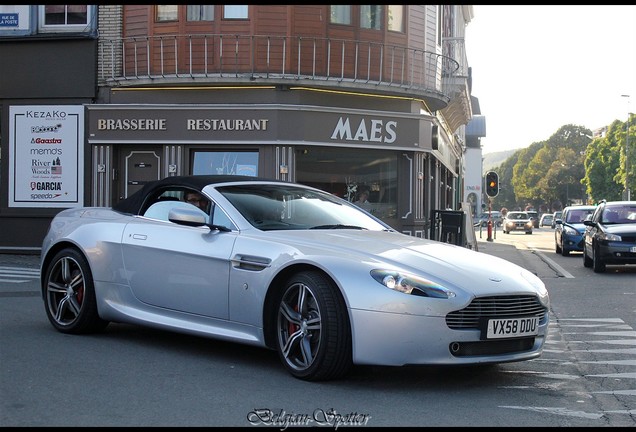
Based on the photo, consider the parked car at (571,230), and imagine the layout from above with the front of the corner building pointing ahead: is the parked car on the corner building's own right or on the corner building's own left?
on the corner building's own left

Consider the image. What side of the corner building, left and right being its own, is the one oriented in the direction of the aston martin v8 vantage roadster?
front

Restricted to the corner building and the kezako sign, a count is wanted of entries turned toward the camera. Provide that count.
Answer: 2

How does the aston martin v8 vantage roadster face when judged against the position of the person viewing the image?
facing the viewer and to the right of the viewer

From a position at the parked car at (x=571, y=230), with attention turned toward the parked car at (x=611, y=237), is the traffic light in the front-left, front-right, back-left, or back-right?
back-right

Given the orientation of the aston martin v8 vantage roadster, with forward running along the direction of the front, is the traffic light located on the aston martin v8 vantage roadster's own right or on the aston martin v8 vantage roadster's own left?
on the aston martin v8 vantage roadster's own left

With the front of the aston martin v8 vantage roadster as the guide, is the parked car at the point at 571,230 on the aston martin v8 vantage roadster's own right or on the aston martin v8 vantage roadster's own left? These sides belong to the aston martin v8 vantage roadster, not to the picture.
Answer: on the aston martin v8 vantage roadster's own left

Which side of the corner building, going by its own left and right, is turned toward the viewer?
front

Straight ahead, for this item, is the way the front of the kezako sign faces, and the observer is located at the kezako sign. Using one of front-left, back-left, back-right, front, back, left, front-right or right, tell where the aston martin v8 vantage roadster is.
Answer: front

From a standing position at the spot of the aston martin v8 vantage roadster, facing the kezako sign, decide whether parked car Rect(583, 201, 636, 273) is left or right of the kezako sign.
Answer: right

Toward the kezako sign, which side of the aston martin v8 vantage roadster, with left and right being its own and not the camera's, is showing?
back

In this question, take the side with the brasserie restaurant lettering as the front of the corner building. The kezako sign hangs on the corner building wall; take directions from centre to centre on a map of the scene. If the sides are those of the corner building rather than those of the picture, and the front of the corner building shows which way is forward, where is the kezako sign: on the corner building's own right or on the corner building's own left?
on the corner building's own right

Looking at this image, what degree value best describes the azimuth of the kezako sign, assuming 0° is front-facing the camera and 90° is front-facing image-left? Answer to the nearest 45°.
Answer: approximately 0°

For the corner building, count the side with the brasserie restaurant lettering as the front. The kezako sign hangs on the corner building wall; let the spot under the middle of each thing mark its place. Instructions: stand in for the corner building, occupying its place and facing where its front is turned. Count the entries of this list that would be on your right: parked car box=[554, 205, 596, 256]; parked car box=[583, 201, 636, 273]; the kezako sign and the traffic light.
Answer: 1
